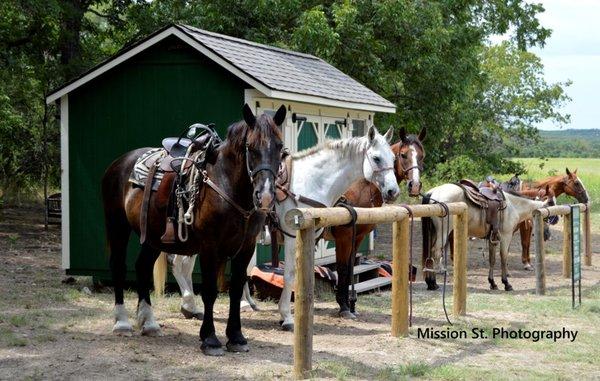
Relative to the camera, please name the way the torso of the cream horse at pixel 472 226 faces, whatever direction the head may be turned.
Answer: to the viewer's right

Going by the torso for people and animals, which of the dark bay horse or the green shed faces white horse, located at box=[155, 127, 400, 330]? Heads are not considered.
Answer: the green shed

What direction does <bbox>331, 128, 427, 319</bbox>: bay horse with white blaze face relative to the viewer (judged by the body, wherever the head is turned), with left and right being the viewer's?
facing the viewer and to the right of the viewer

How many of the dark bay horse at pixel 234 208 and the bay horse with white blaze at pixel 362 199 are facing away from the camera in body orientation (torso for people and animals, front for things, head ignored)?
0

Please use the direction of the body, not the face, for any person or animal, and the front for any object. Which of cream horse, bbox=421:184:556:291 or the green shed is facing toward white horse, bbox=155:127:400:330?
the green shed

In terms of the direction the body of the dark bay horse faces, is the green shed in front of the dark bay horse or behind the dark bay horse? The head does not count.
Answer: behind

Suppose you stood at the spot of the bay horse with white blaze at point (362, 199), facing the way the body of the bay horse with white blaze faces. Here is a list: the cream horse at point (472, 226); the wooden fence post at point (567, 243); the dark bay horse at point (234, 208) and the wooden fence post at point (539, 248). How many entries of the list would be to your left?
3

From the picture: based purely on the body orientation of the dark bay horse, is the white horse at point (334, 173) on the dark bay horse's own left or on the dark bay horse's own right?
on the dark bay horse's own left

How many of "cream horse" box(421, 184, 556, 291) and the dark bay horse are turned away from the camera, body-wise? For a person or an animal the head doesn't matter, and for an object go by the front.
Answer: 0

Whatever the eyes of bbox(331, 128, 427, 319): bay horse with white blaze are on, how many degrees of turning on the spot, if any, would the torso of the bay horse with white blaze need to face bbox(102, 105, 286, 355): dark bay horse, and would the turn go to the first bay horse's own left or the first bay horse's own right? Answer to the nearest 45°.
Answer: approximately 45° to the first bay horse's own right

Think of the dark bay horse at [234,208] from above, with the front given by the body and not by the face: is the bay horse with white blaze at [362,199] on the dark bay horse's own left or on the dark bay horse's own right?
on the dark bay horse's own left

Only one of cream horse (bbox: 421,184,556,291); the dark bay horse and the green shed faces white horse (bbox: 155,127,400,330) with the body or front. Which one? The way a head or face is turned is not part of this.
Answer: the green shed

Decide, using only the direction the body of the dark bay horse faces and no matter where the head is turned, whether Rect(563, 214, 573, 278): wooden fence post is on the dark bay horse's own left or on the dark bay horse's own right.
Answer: on the dark bay horse's own left

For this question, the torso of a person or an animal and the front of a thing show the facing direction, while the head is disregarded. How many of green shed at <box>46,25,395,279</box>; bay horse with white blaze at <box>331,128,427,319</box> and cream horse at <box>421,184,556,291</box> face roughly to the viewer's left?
0

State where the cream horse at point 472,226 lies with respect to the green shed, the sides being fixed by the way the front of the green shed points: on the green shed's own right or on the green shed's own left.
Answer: on the green shed's own left

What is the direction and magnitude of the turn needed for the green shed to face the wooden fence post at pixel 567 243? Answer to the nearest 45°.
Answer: approximately 45° to its left

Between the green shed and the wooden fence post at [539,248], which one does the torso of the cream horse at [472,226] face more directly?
the wooden fence post
